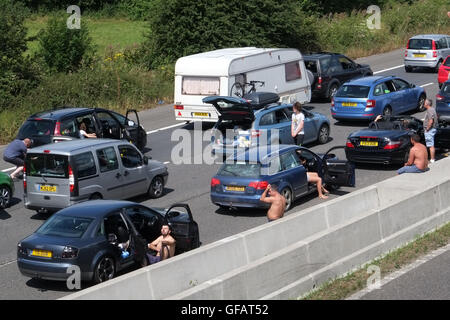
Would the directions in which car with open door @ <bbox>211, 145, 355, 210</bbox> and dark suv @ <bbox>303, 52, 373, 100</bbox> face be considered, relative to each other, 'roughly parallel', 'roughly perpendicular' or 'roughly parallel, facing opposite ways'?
roughly parallel

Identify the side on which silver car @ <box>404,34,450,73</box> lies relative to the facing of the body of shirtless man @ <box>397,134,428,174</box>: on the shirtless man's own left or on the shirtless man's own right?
on the shirtless man's own right

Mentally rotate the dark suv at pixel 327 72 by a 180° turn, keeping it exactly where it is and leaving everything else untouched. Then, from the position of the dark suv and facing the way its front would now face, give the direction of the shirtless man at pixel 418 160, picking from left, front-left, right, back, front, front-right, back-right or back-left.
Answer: front-left

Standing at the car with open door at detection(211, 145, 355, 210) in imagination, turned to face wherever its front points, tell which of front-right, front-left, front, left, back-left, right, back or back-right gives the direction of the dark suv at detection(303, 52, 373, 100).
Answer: front-left

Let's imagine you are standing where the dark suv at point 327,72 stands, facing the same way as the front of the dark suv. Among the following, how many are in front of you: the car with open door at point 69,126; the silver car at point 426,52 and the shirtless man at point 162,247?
1

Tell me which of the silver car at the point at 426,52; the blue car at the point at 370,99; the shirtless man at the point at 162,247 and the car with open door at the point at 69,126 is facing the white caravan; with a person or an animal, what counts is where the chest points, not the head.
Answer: the car with open door

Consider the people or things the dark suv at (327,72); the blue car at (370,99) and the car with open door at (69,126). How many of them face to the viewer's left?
0

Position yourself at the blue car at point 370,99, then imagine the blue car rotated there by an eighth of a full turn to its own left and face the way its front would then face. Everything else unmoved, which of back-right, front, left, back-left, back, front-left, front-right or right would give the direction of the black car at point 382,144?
back

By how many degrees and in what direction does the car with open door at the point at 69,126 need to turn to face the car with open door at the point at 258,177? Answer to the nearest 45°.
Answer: approximately 90° to its right

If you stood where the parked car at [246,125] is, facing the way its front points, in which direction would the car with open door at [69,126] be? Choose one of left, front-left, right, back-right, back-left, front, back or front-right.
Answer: back-left
